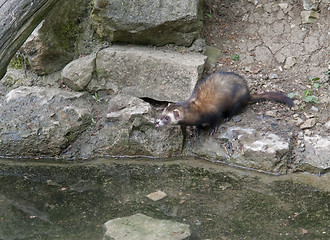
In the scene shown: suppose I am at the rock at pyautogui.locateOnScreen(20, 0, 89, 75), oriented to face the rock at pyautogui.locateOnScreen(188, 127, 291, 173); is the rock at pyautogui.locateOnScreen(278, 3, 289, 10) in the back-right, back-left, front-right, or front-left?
front-left

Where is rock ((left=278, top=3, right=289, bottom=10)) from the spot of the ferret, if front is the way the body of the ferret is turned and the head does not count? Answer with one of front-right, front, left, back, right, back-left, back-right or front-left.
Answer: back-right

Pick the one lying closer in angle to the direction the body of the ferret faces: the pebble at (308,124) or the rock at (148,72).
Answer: the rock

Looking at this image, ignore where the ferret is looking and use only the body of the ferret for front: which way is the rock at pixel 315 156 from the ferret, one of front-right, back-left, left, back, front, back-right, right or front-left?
back-left

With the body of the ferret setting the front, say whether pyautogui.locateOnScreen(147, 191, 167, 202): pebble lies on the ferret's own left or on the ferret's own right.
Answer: on the ferret's own left

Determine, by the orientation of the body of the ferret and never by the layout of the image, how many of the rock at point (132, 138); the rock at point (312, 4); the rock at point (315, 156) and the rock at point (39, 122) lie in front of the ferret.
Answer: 2

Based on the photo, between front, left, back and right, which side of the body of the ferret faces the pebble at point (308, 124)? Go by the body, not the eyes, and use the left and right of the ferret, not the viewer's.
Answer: back

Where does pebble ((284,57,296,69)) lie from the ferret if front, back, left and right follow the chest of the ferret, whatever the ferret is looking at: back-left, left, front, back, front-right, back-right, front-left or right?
back-right

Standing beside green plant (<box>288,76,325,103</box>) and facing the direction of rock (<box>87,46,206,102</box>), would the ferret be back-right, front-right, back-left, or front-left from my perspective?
front-left

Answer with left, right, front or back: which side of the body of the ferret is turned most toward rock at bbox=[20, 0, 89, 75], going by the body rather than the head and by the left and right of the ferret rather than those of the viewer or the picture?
front

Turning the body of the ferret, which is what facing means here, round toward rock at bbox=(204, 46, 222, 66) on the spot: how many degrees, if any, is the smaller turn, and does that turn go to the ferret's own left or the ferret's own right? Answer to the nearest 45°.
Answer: approximately 90° to the ferret's own right

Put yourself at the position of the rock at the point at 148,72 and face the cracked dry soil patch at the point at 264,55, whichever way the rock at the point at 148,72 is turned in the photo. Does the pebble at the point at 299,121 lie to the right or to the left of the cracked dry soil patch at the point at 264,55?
right

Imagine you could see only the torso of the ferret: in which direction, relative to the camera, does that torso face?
to the viewer's left

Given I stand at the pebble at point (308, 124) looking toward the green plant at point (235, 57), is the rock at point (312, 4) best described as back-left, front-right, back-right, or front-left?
front-right

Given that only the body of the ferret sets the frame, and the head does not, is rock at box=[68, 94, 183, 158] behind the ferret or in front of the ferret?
in front

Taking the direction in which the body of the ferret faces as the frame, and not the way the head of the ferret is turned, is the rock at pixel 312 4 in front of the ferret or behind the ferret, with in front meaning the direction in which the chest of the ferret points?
behind

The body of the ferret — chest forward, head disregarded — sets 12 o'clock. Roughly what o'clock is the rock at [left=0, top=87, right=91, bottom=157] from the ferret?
The rock is roughly at 12 o'clock from the ferret.

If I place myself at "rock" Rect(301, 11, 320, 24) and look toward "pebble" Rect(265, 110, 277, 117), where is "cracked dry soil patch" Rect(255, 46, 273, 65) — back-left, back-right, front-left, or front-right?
front-right

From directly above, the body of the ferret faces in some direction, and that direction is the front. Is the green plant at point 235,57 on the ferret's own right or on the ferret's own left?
on the ferret's own right
